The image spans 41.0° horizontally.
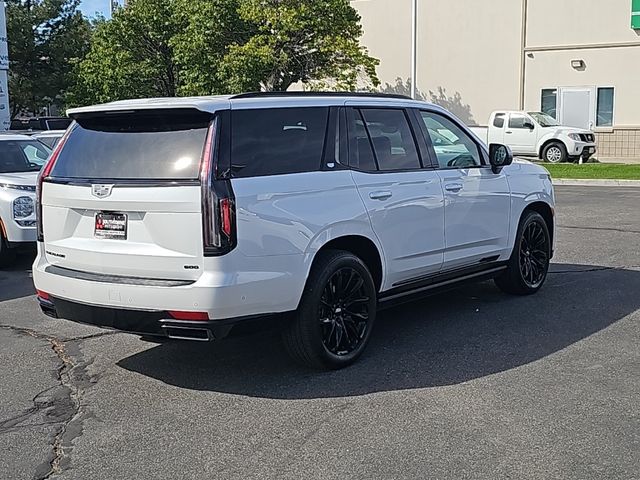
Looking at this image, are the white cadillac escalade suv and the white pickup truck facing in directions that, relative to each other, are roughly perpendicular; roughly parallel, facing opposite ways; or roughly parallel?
roughly perpendicular

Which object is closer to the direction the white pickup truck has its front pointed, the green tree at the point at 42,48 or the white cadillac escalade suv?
the white cadillac escalade suv

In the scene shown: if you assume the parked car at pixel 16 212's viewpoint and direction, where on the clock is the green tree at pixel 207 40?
The green tree is roughly at 8 o'clock from the parked car.

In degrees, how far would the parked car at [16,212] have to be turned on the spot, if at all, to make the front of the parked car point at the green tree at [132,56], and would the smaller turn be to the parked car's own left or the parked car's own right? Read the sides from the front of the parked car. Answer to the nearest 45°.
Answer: approximately 135° to the parked car's own left

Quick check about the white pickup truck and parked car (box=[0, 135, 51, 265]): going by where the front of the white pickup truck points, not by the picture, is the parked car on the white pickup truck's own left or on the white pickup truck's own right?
on the white pickup truck's own right

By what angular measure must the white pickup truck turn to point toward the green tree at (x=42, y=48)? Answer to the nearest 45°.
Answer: approximately 135° to its right

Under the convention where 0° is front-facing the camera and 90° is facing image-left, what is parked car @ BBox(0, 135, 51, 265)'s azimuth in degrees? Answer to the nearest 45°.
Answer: approximately 315°

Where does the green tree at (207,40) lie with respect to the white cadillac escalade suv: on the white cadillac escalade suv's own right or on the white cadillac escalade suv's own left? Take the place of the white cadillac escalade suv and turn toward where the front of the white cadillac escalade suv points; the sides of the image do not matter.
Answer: on the white cadillac escalade suv's own left

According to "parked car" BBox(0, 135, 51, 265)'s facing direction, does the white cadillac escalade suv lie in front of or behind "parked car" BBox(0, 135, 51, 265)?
in front

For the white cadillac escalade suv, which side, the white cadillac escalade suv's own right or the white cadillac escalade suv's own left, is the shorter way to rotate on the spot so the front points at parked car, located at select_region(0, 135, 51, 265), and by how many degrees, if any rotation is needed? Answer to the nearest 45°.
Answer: approximately 90° to the white cadillac escalade suv's own left

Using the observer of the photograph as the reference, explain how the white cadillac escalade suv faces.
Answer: facing away from the viewer and to the right of the viewer

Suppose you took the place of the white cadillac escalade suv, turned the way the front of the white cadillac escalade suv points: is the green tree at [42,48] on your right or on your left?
on your left
